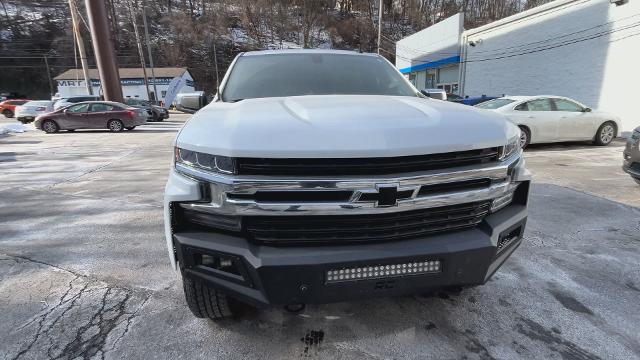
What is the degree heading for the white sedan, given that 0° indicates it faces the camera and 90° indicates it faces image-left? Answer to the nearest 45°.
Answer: approximately 225°

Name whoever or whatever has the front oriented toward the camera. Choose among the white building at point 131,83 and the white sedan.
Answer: the white building

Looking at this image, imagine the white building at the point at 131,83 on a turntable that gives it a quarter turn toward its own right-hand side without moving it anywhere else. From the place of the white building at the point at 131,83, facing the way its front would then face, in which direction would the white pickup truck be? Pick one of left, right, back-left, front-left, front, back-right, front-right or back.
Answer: left

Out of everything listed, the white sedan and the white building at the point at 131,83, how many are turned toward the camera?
1

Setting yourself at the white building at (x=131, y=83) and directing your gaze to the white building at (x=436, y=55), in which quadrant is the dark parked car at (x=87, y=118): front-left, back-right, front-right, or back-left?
front-right

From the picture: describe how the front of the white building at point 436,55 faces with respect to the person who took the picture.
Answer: facing the viewer and to the left of the viewer

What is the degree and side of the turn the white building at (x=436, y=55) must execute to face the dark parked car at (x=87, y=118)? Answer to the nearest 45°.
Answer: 0° — it already faces it

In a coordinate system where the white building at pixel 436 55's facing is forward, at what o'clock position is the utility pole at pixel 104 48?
The utility pole is roughly at 12 o'clock from the white building.

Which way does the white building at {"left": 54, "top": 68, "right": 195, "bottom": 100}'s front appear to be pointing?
toward the camera

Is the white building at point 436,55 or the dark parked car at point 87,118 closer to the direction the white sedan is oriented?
the white building

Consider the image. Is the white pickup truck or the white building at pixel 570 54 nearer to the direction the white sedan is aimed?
the white building

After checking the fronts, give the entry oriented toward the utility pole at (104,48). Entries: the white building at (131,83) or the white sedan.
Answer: the white building

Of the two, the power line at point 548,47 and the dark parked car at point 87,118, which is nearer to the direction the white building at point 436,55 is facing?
the dark parked car

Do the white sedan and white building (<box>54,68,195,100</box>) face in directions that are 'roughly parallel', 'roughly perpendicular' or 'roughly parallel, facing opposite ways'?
roughly perpendicular

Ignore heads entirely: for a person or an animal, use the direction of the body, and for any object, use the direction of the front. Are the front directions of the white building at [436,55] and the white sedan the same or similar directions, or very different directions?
very different directions

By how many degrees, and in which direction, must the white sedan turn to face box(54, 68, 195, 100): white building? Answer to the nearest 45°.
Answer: approximately 135° to its left

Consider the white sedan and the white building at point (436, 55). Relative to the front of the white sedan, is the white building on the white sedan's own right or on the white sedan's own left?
on the white sedan's own left

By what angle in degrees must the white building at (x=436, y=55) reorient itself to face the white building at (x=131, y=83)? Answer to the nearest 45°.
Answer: approximately 45° to its right
